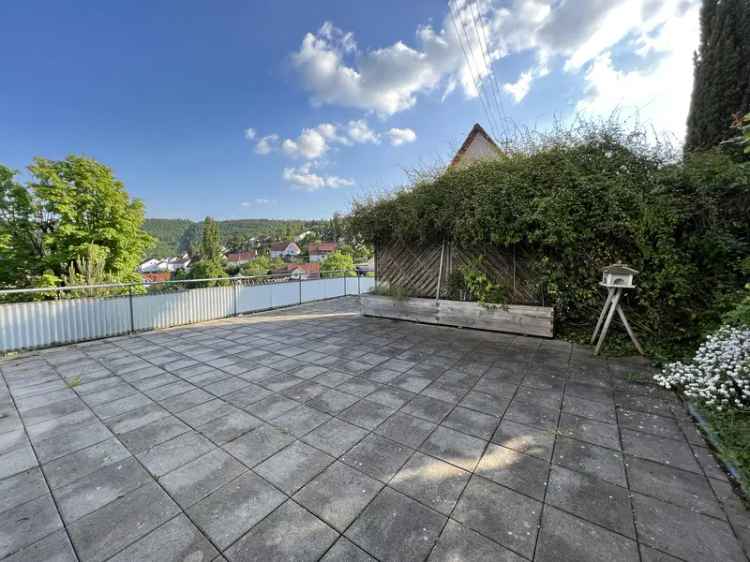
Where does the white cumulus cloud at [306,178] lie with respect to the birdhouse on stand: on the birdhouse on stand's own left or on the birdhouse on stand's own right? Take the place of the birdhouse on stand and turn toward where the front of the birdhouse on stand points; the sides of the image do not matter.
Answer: on the birdhouse on stand's own right

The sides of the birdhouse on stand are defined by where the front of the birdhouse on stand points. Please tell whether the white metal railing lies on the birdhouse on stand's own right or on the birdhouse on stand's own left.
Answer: on the birdhouse on stand's own right
